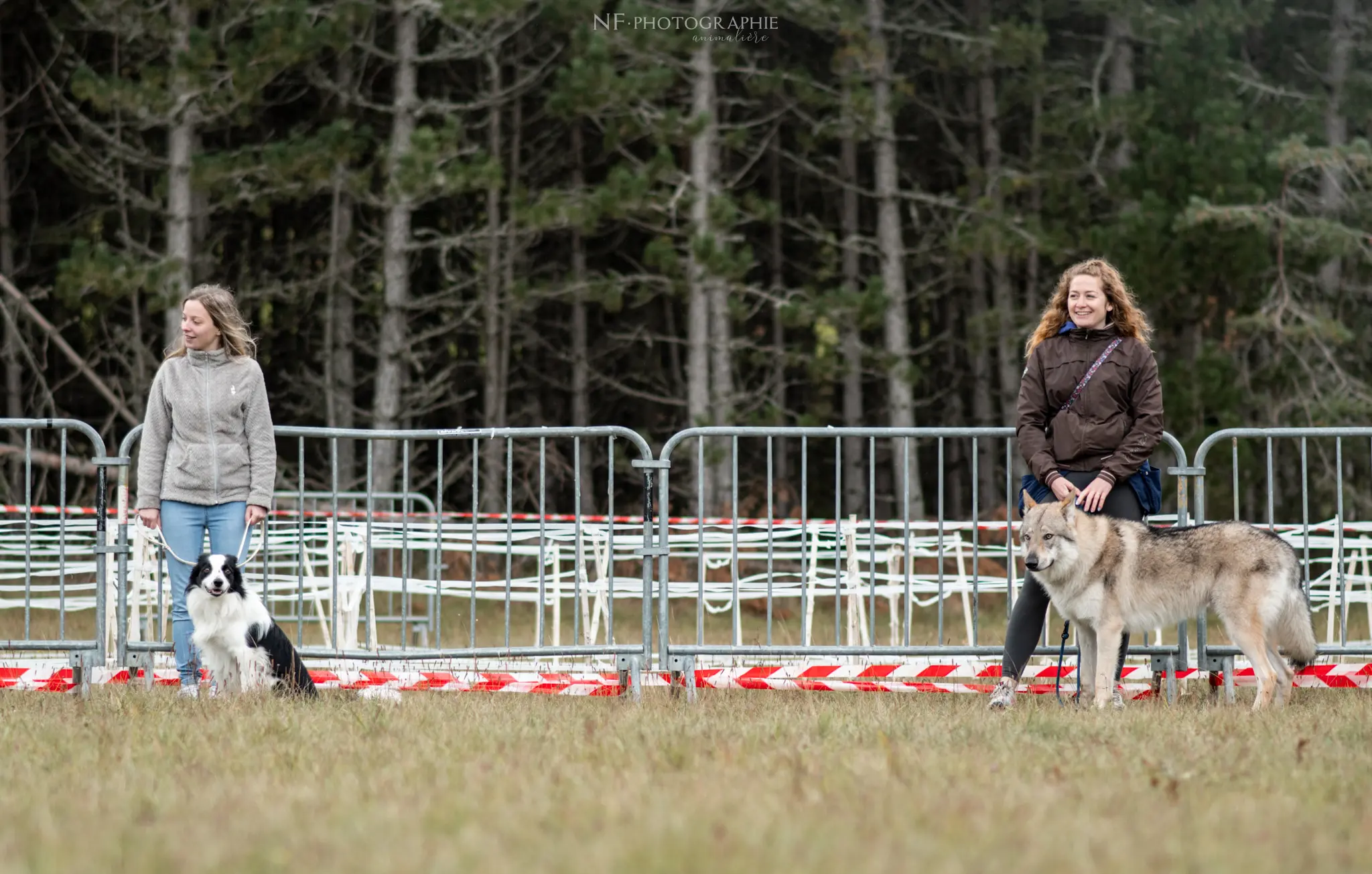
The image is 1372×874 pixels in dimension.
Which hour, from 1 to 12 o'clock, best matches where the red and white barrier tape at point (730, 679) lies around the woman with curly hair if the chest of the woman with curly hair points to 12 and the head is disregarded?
The red and white barrier tape is roughly at 3 o'clock from the woman with curly hair.

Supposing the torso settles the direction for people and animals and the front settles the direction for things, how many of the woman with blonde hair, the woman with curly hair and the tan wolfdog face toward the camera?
2

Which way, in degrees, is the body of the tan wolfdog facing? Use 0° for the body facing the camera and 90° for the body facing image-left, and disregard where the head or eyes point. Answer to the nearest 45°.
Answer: approximately 90°

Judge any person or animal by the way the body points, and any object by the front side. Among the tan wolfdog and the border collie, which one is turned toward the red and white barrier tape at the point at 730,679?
the tan wolfdog

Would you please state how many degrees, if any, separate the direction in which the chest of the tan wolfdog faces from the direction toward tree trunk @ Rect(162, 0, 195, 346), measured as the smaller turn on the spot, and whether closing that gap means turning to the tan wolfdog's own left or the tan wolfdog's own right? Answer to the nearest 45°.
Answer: approximately 45° to the tan wolfdog's own right

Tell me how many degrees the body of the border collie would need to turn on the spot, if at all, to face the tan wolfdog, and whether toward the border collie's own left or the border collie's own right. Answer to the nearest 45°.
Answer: approximately 135° to the border collie's own left

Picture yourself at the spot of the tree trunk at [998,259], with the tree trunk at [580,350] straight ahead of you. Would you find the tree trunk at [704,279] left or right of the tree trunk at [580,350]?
left

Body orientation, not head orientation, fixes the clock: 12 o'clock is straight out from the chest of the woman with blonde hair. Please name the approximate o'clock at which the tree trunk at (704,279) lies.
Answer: The tree trunk is roughly at 7 o'clock from the woman with blonde hair.

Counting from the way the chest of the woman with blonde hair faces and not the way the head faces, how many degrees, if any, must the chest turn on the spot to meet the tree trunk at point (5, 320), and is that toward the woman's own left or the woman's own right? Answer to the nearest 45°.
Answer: approximately 180°

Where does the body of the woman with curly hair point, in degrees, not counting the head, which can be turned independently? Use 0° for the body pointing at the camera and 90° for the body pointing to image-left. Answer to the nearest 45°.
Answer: approximately 0°

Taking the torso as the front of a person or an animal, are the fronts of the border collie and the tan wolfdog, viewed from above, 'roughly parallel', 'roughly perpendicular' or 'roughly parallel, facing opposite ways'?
roughly perpendicular

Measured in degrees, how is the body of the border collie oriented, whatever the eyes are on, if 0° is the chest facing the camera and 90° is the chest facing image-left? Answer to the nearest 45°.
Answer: approximately 45°

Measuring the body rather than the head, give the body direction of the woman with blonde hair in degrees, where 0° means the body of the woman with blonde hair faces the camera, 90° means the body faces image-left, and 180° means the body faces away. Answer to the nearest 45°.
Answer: approximately 0°

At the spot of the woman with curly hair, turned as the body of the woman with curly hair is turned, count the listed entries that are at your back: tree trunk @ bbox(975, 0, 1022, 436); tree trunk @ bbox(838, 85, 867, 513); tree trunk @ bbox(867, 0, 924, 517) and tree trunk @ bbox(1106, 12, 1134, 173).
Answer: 4

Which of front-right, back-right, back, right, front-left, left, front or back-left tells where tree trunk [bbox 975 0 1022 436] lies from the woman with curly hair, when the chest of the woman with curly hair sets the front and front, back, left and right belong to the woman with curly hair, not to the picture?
back

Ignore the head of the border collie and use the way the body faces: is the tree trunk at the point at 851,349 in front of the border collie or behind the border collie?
behind
